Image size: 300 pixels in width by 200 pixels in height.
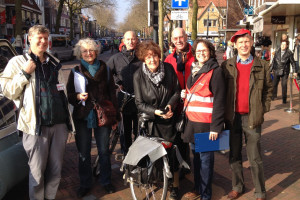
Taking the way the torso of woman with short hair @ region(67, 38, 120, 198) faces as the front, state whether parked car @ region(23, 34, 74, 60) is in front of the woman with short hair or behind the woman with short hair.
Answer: behind

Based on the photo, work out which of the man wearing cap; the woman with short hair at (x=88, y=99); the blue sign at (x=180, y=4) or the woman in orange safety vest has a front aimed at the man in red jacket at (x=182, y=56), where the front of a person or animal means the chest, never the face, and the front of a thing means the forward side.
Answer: the blue sign

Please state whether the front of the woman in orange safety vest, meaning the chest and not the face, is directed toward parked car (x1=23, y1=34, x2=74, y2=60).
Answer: no

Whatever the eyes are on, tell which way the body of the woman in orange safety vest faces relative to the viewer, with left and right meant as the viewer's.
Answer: facing the viewer and to the left of the viewer

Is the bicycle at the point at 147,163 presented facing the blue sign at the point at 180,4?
no

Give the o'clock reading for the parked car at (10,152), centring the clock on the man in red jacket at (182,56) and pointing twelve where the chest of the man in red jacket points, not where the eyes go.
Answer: The parked car is roughly at 2 o'clock from the man in red jacket.

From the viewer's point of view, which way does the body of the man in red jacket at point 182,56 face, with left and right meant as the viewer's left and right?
facing the viewer

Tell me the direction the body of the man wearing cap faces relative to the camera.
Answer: toward the camera

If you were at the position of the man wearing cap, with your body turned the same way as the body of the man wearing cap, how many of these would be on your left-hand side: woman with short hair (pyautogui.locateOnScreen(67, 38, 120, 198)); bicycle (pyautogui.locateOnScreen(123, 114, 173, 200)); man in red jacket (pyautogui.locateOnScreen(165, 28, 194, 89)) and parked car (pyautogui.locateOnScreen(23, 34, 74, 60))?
0

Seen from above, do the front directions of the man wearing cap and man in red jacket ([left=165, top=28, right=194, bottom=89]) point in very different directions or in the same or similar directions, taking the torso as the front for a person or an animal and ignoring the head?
same or similar directions

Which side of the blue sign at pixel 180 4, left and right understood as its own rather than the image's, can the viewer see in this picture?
front

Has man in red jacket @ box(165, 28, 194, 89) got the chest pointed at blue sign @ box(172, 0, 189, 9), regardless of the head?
no

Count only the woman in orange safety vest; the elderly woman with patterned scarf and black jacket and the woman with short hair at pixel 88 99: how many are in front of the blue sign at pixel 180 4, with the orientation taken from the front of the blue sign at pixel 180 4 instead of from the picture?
3

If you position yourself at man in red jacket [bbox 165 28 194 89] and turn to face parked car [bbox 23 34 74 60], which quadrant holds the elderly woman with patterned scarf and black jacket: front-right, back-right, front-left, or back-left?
back-left
